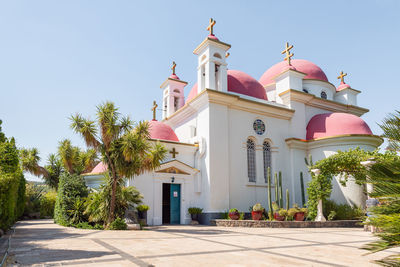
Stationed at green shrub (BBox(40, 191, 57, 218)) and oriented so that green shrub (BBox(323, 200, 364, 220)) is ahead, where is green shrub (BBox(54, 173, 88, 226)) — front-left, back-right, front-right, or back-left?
front-right

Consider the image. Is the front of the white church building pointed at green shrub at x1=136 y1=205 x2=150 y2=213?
yes

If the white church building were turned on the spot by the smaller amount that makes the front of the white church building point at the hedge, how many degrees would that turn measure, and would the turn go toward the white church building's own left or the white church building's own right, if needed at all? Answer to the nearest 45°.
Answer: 0° — it already faces it

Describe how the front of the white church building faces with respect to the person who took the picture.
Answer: facing the viewer and to the left of the viewer

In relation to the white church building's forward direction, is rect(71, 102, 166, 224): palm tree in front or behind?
in front

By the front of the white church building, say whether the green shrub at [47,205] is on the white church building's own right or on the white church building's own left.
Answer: on the white church building's own right

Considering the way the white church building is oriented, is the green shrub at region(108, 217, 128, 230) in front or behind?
in front

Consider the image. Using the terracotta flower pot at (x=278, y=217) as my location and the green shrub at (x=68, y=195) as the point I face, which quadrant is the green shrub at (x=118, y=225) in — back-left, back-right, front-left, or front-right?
front-left

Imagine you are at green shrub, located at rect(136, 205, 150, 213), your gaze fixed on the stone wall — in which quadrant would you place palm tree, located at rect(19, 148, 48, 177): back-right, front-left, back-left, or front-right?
back-left

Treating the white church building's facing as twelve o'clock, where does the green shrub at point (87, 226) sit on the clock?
The green shrub is roughly at 12 o'clock from the white church building.

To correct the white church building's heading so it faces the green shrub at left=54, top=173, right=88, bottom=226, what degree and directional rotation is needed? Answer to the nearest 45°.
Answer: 0° — it already faces it
